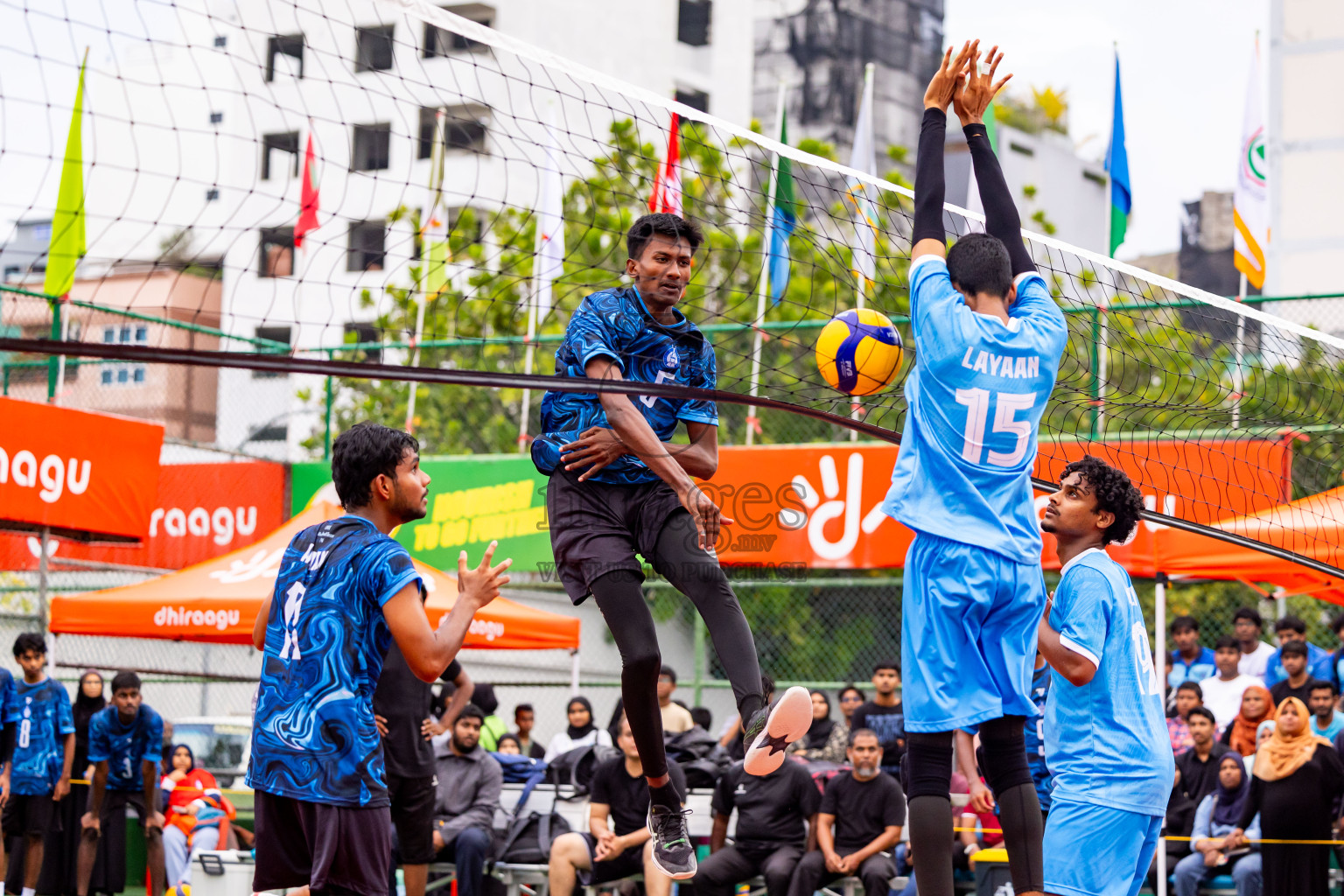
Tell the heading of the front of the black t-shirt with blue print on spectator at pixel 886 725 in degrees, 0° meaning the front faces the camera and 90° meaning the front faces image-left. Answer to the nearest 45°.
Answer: approximately 0°

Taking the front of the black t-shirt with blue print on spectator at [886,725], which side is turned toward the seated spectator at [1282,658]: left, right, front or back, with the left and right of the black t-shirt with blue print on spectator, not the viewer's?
left

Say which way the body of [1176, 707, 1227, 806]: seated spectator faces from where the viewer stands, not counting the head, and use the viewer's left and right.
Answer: facing the viewer

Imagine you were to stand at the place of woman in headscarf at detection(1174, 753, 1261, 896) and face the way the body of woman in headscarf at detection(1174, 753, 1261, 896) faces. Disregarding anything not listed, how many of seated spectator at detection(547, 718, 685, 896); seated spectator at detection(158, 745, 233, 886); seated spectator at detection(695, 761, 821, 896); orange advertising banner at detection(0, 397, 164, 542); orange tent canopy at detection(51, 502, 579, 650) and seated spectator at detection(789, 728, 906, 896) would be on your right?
6

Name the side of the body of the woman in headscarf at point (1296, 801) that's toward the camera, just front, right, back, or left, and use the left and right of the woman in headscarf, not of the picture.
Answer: front

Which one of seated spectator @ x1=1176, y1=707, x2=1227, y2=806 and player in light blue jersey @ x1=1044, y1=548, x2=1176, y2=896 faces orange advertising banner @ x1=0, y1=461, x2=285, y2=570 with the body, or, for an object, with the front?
the player in light blue jersey

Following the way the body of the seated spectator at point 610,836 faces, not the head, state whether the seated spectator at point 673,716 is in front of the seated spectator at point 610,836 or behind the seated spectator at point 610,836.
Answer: behind

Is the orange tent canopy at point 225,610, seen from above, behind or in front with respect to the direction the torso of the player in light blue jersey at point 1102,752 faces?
in front

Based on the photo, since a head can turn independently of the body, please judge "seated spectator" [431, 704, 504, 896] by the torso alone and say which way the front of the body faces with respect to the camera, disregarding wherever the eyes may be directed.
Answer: toward the camera

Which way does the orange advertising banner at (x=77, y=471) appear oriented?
toward the camera
